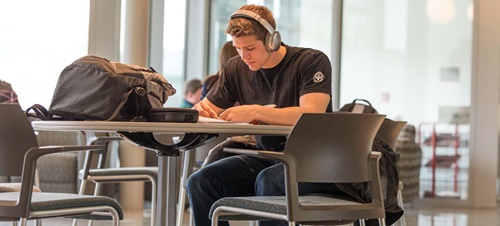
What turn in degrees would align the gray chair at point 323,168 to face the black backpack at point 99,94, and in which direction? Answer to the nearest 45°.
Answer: approximately 45° to its left

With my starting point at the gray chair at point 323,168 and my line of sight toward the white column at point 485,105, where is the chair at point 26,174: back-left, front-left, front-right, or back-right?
back-left

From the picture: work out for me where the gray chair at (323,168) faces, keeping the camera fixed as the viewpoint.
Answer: facing away from the viewer and to the left of the viewer

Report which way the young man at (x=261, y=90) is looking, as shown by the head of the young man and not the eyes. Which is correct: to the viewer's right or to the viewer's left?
to the viewer's left

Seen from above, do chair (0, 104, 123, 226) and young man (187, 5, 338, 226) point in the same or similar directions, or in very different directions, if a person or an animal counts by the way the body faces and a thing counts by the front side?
very different directions

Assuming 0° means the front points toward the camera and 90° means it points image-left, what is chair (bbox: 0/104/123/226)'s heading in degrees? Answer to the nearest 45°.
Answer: approximately 225°
